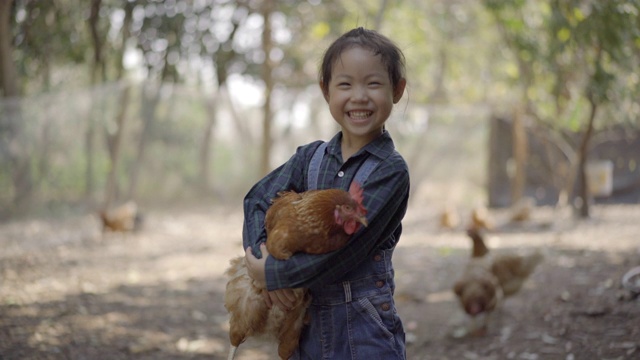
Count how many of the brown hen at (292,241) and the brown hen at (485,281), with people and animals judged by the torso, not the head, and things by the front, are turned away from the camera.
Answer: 0

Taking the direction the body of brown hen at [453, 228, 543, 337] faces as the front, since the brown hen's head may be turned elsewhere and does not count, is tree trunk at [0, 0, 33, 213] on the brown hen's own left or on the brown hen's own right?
on the brown hen's own right

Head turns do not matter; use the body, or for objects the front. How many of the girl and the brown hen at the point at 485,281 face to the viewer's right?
0

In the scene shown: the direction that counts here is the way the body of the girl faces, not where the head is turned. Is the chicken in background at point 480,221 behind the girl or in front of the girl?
behind

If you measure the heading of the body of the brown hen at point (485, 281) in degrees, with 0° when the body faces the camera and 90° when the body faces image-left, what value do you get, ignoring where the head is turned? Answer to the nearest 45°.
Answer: approximately 45°

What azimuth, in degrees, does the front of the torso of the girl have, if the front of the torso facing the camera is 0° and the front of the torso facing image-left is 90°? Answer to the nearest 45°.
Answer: approximately 45°

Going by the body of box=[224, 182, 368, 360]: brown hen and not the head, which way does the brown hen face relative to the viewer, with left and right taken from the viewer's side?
facing the viewer and to the right of the viewer

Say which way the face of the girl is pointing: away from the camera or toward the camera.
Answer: toward the camera

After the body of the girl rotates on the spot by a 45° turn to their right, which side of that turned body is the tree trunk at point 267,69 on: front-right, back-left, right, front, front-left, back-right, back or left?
right

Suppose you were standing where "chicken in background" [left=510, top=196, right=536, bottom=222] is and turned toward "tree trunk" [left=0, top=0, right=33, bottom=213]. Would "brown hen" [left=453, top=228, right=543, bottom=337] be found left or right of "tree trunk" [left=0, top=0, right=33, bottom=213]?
left

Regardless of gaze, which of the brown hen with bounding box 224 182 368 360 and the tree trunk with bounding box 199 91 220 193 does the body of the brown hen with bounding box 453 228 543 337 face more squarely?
the brown hen
